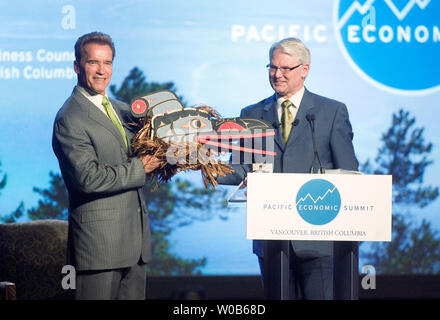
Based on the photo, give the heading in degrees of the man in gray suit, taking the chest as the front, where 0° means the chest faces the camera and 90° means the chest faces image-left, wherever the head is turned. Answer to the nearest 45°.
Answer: approximately 315°

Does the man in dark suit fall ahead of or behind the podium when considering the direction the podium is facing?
behind

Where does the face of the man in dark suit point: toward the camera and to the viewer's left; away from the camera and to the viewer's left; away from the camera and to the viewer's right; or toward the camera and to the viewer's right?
toward the camera and to the viewer's left

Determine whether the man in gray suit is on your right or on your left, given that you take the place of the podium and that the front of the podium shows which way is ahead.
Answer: on your right

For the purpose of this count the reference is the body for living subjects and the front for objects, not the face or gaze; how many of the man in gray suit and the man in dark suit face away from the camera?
0

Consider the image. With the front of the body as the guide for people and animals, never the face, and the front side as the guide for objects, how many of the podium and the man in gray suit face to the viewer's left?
0

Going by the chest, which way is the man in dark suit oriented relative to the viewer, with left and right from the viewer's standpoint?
facing the viewer and to the left of the viewer

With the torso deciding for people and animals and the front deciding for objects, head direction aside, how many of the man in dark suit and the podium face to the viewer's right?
0

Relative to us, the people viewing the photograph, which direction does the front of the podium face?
facing the viewer

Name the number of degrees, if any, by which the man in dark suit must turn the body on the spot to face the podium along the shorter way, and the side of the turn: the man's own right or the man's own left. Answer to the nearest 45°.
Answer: approximately 45° to the man's own left
